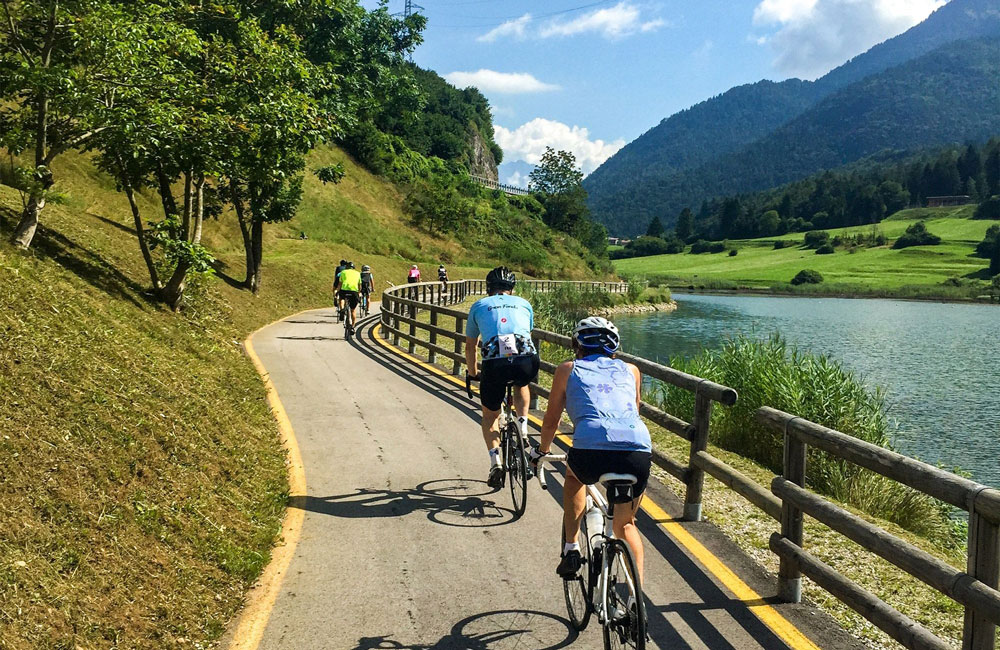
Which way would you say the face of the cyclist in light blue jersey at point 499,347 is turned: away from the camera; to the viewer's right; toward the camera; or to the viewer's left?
away from the camera

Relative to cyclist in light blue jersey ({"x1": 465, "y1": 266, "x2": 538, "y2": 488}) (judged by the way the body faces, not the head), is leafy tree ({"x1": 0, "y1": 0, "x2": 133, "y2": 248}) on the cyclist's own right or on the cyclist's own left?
on the cyclist's own left

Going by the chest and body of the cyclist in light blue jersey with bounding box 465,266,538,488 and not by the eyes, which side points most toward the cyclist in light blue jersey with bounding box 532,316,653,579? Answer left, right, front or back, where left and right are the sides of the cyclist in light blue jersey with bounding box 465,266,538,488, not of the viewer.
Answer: back

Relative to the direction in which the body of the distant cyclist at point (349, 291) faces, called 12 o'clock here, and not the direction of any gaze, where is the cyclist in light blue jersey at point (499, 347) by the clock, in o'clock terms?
The cyclist in light blue jersey is roughly at 6 o'clock from the distant cyclist.

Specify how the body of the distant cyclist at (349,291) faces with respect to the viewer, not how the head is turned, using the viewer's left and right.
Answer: facing away from the viewer

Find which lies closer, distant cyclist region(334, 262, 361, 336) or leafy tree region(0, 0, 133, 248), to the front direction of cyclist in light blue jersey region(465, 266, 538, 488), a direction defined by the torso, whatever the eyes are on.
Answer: the distant cyclist

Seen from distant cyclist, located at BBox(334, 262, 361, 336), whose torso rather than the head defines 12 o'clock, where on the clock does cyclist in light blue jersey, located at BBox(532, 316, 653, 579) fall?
The cyclist in light blue jersey is roughly at 6 o'clock from the distant cyclist.

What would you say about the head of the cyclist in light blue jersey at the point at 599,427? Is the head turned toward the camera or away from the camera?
away from the camera

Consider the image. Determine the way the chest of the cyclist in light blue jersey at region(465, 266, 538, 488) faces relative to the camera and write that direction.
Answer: away from the camera

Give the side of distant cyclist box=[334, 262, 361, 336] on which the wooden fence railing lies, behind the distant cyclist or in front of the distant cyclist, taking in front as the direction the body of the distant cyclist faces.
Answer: behind

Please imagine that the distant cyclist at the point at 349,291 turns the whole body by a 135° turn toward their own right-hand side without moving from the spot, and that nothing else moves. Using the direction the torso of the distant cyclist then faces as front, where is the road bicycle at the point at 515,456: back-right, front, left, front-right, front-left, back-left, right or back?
front-right

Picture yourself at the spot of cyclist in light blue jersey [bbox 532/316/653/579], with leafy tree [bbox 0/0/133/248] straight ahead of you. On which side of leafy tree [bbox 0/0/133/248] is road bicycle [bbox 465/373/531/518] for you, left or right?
right

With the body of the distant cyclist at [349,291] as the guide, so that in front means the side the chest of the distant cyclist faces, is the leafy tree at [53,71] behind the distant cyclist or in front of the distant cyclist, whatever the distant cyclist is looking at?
behind

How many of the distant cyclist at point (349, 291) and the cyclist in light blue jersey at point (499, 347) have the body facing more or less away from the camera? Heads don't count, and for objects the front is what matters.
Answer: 2
